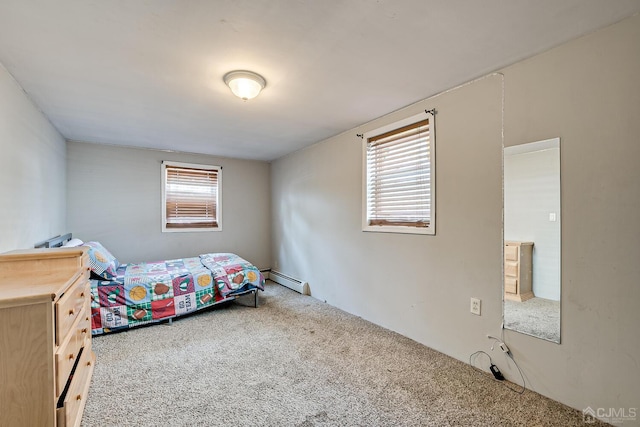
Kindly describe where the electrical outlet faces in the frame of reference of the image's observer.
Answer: facing the viewer and to the left of the viewer

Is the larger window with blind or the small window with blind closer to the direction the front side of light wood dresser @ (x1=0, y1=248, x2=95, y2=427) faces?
the larger window with blind

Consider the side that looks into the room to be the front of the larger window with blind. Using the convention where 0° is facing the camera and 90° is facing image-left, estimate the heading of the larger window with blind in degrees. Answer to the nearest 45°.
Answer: approximately 45°

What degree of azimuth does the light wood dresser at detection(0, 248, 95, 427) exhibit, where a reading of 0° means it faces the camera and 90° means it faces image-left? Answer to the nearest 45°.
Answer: approximately 270°

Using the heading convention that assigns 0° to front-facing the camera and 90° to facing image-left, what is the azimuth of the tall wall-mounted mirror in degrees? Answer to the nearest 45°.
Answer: approximately 45°

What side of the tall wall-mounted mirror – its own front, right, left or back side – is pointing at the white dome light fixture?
front

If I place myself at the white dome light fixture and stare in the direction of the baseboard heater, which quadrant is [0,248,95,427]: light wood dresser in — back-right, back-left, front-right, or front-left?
back-left

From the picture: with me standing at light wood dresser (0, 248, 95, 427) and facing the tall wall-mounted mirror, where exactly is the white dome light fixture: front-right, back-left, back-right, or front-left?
front-left

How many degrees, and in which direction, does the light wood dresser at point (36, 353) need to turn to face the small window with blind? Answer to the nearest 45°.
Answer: approximately 45° to its left

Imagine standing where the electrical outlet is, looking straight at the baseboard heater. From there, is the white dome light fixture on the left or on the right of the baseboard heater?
left
